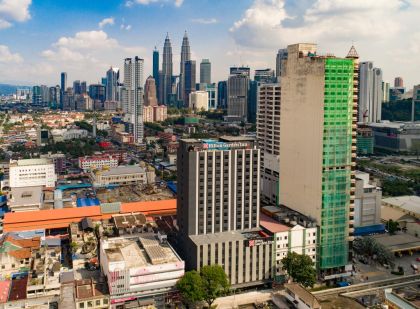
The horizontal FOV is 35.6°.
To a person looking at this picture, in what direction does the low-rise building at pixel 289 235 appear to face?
facing the viewer and to the right of the viewer

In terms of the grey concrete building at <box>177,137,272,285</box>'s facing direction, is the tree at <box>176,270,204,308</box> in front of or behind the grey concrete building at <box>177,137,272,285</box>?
in front

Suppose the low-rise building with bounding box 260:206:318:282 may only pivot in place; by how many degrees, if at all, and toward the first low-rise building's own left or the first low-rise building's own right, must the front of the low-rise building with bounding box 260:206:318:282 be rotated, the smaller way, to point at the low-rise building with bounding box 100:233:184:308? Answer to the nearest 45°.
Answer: approximately 90° to the first low-rise building's own right

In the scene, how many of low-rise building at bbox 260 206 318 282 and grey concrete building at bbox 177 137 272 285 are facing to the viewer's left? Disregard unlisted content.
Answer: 0

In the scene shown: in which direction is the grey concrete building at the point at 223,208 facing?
toward the camera

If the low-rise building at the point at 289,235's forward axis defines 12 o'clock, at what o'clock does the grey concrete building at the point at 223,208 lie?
The grey concrete building is roughly at 4 o'clock from the low-rise building.

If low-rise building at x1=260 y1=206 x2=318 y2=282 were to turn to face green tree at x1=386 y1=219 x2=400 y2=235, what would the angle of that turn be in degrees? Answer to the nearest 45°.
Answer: approximately 90° to its left

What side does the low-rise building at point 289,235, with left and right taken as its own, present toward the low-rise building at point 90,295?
right

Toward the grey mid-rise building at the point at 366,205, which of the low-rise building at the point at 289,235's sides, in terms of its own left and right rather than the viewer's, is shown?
left

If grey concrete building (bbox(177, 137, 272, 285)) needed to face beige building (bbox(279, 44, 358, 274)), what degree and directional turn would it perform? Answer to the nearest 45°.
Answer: approximately 90° to its left

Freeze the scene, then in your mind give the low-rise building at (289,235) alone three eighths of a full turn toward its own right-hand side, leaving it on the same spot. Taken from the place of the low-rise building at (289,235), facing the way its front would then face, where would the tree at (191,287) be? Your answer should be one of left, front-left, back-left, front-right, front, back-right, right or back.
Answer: front-left
